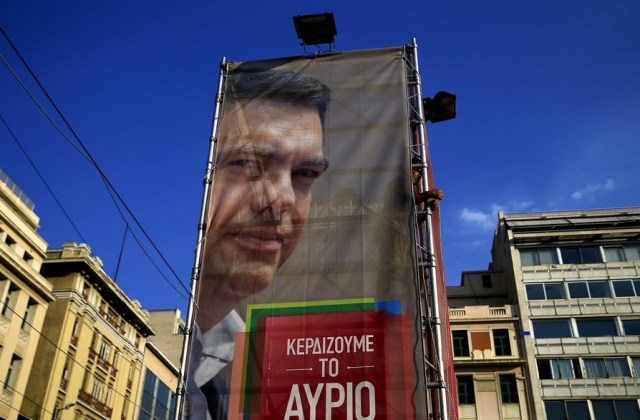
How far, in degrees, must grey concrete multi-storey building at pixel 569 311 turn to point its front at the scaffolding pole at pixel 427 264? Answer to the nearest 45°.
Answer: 0° — it already faces it

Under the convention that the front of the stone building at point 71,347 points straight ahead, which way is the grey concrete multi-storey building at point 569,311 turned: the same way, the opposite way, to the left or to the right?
to the right

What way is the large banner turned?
toward the camera

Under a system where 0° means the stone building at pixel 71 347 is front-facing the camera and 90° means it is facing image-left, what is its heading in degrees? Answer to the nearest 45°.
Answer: approximately 315°

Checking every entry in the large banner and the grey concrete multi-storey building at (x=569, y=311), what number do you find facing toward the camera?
2

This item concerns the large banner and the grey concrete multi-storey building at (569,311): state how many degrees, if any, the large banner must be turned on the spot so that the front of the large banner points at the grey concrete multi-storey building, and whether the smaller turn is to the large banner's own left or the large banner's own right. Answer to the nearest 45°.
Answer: approximately 135° to the large banner's own left

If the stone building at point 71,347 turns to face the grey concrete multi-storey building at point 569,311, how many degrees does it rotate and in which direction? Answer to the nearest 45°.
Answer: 0° — it already faces it

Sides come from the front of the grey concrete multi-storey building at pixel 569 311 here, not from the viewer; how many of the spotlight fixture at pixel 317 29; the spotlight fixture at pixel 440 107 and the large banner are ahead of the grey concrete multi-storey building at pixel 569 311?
3

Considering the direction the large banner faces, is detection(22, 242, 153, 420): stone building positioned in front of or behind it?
behind
